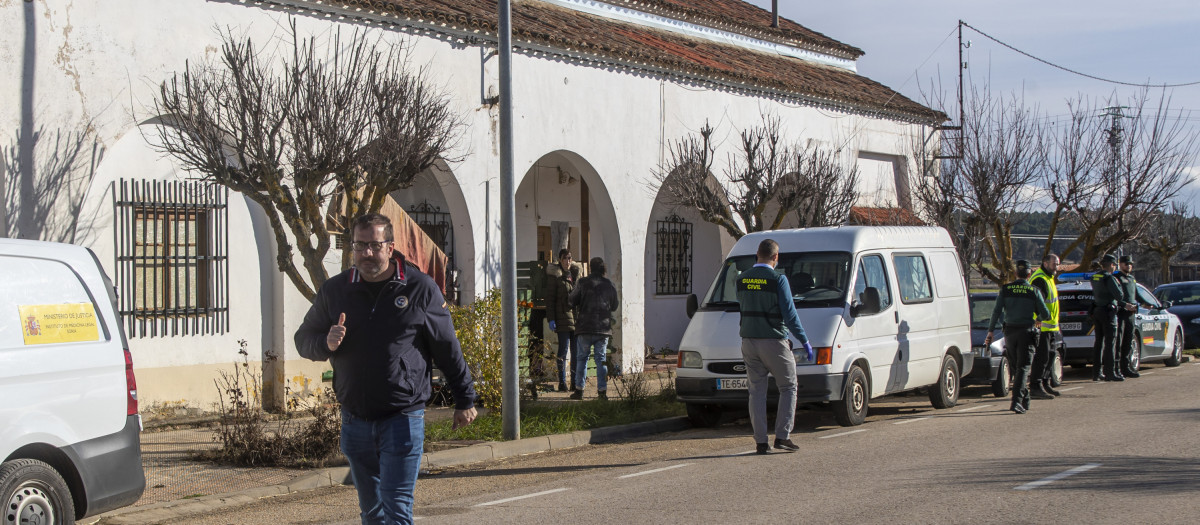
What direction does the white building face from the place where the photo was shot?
facing the viewer and to the right of the viewer

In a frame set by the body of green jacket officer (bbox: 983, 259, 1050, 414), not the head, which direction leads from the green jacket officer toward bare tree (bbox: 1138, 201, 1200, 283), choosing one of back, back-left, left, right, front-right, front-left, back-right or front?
front

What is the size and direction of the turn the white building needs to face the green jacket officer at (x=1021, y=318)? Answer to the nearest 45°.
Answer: approximately 45° to its left

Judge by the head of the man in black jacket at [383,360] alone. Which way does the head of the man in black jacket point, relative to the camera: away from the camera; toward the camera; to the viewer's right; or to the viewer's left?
toward the camera

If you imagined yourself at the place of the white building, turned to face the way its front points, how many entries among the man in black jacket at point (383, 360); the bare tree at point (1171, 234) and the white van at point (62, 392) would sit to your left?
1

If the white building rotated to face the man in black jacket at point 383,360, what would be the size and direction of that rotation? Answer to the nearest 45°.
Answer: approximately 45° to its right

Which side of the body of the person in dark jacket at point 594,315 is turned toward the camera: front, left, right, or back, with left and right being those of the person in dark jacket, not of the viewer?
back

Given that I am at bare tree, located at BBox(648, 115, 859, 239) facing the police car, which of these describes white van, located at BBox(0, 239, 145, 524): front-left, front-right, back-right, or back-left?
back-right

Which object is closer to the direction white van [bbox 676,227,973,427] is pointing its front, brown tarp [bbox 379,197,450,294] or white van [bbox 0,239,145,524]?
the white van

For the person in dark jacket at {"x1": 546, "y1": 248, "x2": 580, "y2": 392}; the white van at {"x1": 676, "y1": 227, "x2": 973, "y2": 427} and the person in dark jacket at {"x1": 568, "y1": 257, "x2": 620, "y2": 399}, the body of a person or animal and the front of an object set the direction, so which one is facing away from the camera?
the person in dark jacket at {"x1": 568, "y1": 257, "x2": 620, "y2": 399}

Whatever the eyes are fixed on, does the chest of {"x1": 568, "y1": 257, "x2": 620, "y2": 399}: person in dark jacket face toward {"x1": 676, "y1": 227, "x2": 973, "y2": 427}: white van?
no

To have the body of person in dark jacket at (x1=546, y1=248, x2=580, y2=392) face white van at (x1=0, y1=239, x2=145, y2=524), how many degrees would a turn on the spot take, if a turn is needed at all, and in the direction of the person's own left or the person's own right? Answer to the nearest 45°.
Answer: approximately 45° to the person's own right

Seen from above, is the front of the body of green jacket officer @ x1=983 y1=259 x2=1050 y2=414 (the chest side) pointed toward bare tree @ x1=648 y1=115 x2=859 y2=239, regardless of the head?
no

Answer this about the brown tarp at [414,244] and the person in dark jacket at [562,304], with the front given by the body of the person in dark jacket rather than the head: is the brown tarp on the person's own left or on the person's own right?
on the person's own right
